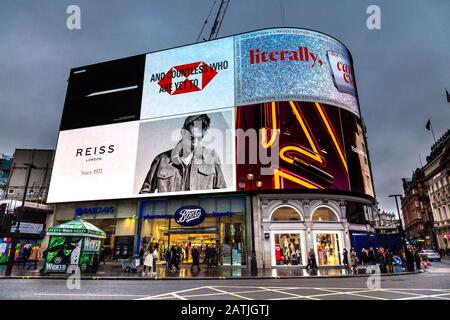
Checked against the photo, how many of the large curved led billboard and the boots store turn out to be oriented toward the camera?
2

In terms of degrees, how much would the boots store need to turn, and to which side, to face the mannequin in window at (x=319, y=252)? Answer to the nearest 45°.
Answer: approximately 90° to its left

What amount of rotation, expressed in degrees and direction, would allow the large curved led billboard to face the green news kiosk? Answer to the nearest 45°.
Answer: approximately 45° to its right

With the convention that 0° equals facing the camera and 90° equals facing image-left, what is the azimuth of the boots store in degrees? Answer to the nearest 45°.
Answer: approximately 0°

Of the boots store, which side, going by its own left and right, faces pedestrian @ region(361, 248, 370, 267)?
left
